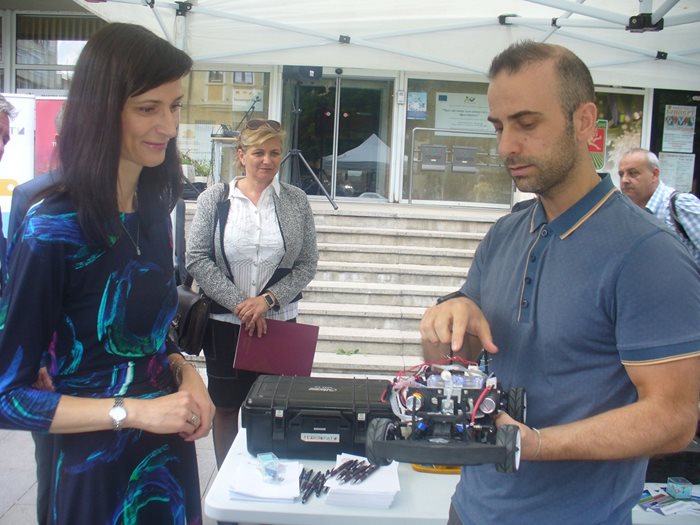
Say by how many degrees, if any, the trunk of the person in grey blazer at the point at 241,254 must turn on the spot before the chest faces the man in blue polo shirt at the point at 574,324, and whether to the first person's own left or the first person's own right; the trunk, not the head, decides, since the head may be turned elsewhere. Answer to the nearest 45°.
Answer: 0° — they already face them

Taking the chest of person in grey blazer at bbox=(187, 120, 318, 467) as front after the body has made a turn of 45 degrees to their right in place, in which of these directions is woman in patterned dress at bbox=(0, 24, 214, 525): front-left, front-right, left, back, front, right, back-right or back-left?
front-left

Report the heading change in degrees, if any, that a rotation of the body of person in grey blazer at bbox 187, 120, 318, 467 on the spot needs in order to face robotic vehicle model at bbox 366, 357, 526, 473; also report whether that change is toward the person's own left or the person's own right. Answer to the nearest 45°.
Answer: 0° — they already face it

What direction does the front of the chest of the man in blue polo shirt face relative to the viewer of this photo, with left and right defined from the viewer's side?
facing the viewer and to the left of the viewer

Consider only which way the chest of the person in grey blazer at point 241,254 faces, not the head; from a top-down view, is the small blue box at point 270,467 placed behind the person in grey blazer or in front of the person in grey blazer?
in front

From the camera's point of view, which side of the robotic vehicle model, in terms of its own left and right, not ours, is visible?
front

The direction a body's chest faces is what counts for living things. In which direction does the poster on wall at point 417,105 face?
toward the camera

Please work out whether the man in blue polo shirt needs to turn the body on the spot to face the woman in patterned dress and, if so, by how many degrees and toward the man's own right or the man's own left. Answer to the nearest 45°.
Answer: approximately 45° to the man's own right

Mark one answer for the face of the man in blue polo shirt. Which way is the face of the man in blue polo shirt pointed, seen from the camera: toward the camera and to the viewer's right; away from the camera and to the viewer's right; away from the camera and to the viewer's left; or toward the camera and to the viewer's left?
toward the camera and to the viewer's left

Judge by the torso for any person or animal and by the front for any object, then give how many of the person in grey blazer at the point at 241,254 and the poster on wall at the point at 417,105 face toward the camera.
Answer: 2

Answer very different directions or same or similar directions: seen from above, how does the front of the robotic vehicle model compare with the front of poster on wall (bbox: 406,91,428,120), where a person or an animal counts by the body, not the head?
same or similar directions

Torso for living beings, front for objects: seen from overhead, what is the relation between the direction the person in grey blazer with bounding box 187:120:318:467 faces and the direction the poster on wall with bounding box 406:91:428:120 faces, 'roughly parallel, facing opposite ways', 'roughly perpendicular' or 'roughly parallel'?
roughly parallel

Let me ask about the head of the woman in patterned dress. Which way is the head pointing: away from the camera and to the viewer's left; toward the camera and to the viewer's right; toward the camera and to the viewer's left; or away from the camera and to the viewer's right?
toward the camera and to the viewer's right

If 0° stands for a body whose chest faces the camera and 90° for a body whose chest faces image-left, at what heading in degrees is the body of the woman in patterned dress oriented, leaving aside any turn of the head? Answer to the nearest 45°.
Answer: approximately 315°

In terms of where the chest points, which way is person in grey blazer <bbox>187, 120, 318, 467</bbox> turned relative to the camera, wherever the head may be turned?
toward the camera

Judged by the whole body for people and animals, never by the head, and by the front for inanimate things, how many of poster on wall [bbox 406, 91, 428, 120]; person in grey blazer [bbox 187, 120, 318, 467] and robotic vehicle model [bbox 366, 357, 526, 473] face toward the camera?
3
